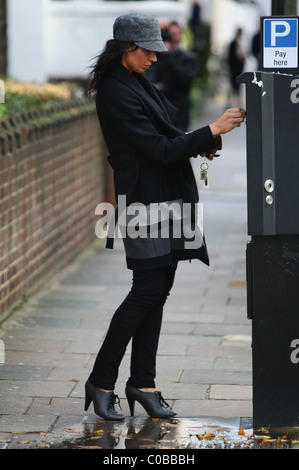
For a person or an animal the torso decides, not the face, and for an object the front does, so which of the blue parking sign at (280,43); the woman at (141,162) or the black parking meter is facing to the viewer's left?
the black parking meter

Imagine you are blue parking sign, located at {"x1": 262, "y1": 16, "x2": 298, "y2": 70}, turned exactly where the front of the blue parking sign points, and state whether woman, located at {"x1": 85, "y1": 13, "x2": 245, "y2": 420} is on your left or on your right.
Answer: on your right

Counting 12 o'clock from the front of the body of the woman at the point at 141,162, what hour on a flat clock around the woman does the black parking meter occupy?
The black parking meter is roughly at 1 o'clock from the woman.

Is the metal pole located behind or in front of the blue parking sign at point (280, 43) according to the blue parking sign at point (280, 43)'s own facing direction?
behind

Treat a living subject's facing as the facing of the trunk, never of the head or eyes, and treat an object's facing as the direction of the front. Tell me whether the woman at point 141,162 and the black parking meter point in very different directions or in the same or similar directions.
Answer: very different directions

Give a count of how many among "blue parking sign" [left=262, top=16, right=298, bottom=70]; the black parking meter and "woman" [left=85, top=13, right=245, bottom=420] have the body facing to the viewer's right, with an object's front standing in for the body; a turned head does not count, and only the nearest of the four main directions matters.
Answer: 1

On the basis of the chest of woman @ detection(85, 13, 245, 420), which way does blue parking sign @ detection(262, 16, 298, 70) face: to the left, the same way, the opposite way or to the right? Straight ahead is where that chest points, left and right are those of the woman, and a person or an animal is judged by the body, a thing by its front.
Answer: to the right

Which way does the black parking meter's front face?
to the viewer's left

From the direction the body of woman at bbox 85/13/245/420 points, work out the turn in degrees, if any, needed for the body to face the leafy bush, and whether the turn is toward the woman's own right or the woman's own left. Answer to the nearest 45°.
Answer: approximately 90° to the woman's own left

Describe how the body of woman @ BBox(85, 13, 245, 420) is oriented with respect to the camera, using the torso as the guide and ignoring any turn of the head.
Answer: to the viewer's right

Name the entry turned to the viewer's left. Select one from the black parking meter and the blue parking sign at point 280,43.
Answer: the black parking meter

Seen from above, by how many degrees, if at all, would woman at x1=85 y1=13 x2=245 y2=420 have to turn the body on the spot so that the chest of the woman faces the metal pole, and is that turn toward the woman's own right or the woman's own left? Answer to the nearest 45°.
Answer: approximately 45° to the woman's own left
